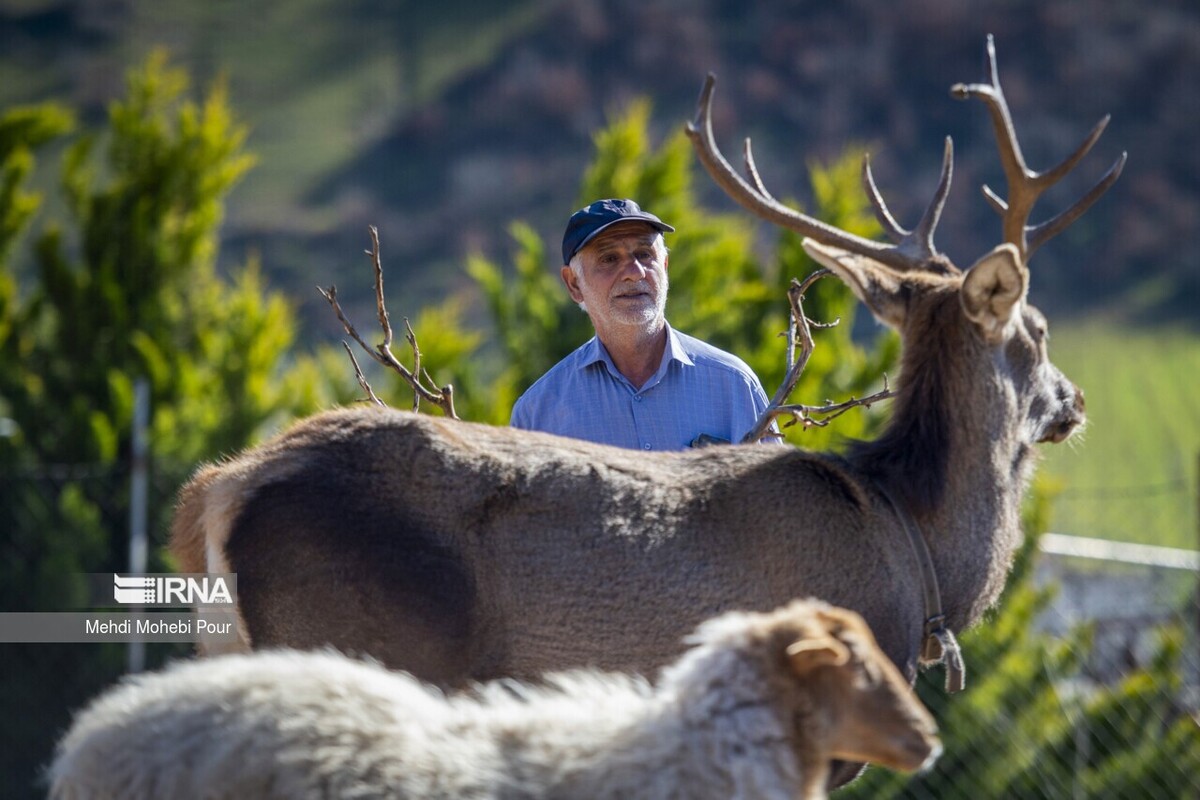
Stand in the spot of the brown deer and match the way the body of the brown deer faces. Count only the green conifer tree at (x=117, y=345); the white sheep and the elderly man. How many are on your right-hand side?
1

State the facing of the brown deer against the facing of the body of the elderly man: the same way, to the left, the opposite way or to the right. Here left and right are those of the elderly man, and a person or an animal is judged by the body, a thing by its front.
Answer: to the left

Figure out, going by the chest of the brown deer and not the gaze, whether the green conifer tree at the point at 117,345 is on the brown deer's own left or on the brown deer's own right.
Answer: on the brown deer's own left

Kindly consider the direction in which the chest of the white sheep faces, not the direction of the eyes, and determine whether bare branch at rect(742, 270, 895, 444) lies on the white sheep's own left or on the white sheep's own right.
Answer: on the white sheep's own left

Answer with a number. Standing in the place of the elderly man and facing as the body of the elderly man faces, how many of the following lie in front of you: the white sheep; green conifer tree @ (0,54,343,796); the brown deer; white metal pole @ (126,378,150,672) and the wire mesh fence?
2

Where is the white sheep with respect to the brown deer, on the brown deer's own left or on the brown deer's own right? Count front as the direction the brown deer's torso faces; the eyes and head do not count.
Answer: on the brown deer's own right

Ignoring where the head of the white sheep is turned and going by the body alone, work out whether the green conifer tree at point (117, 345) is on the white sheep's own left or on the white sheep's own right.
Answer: on the white sheep's own left

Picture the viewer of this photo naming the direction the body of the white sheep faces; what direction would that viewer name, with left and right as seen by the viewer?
facing to the right of the viewer

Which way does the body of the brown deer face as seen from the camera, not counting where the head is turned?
to the viewer's right

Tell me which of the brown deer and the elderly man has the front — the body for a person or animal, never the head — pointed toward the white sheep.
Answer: the elderly man

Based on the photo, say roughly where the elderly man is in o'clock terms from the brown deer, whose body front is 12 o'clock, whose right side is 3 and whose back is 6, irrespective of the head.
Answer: The elderly man is roughly at 9 o'clock from the brown deer.

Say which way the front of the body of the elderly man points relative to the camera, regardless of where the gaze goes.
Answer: toward the camera

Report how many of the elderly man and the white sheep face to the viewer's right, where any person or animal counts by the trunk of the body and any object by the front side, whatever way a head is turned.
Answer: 1
